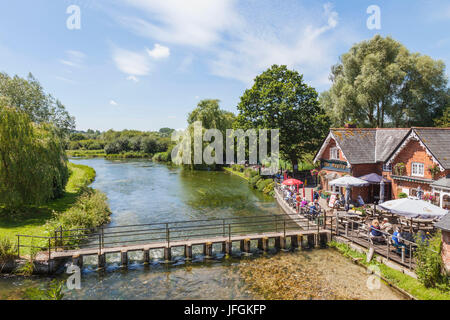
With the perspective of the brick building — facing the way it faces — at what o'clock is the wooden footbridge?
The wooden footbridge is roughly at 12 o'clock from the brick building.

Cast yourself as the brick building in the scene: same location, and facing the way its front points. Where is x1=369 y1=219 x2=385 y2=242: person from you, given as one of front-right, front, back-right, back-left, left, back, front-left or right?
front-left

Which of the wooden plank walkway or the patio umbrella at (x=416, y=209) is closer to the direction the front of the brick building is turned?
the wooden plank walkway

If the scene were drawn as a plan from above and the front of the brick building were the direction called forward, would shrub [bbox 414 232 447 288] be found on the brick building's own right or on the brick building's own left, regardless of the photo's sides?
on the brick building's own left

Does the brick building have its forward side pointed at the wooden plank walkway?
yes

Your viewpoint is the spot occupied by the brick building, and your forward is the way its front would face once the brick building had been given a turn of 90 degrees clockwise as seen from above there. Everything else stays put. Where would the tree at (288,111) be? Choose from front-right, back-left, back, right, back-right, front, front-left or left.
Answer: front

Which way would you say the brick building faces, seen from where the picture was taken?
facing the viewer and to the left of the viewer

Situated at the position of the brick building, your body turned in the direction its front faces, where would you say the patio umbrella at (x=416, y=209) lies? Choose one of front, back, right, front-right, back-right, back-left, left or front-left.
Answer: front-left

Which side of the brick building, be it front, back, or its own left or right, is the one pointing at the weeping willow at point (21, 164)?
front

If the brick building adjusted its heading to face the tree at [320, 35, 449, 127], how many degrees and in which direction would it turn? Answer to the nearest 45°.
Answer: approximately 135° to its right

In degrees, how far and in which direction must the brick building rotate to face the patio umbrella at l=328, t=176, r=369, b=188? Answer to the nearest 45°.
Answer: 0° — it already faces it

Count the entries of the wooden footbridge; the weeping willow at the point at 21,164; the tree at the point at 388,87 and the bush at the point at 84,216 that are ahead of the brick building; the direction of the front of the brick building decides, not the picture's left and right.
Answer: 3
